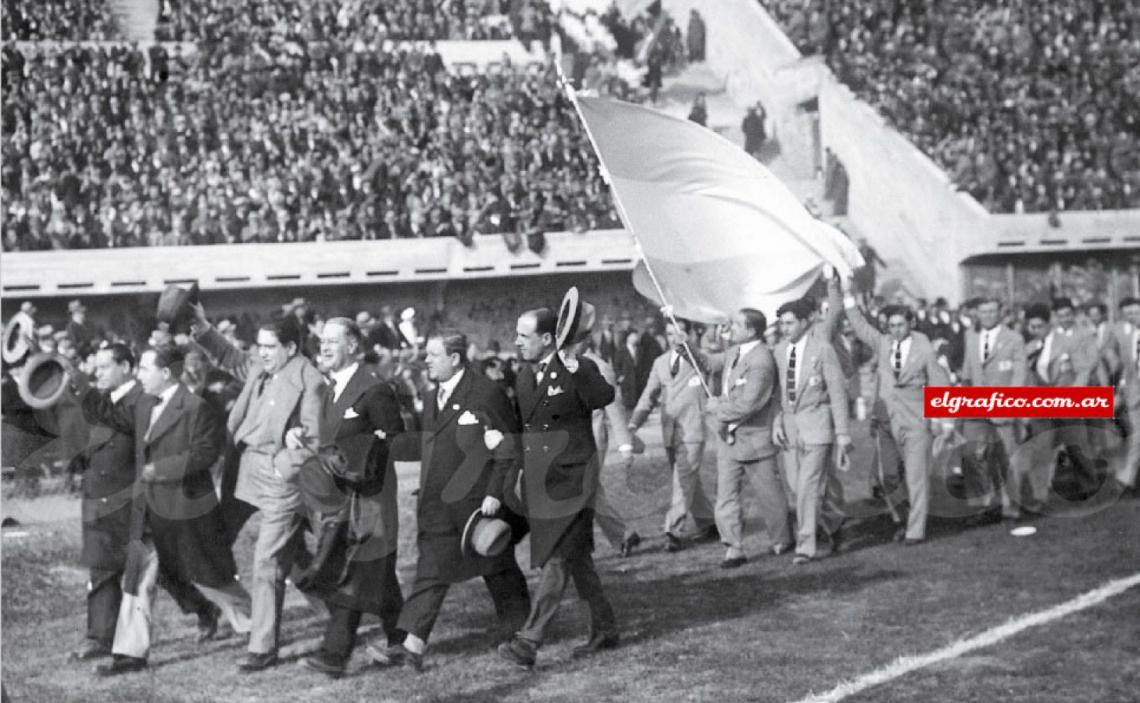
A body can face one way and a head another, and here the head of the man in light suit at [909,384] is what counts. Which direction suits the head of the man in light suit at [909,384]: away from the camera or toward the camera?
toward the camera

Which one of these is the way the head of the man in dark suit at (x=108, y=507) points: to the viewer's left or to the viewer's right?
to the viewer's left

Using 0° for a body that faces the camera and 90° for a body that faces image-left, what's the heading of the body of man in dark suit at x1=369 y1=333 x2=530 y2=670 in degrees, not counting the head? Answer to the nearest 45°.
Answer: approximately 45°

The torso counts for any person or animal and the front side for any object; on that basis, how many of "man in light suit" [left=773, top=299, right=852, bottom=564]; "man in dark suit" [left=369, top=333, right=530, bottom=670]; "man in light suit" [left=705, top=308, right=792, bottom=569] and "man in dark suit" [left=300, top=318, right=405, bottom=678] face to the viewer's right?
0

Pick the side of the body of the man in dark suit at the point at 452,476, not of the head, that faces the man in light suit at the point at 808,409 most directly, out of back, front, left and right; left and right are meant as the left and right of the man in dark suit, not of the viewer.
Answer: back

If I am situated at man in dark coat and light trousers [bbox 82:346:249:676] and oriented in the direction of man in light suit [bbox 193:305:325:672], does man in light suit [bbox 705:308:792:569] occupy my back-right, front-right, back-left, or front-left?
front-left

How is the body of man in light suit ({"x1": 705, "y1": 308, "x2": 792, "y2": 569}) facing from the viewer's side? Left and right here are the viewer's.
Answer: facing the viewer and to the left of the viewer

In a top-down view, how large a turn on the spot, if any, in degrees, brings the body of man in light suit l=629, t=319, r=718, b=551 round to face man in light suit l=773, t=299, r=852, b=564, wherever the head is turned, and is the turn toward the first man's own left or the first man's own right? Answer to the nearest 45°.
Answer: approximately 90° to the first man's own left

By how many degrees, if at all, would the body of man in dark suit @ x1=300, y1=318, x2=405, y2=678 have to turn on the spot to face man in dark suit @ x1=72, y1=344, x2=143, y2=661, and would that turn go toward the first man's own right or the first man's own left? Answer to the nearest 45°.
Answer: approximately 90° to the first man's own right

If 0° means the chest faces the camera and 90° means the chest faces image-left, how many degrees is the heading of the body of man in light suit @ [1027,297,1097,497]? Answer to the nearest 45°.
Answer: approximately 45°

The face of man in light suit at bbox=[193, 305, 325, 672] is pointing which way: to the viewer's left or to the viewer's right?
to the viewer's left

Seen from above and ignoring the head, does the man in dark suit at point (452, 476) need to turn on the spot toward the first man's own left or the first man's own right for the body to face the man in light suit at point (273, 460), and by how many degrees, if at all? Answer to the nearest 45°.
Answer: approximately 90° to the first man's own right
